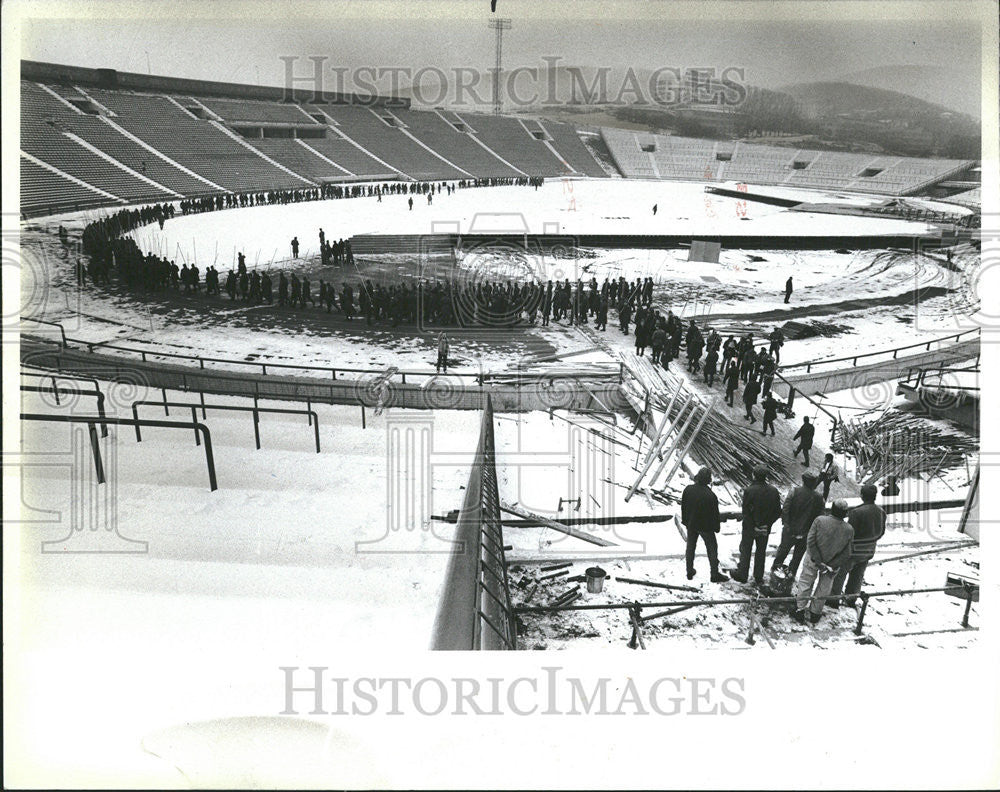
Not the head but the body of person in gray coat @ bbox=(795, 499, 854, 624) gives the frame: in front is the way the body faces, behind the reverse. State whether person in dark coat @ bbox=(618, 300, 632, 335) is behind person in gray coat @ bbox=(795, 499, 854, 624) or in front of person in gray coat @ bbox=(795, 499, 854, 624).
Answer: in front

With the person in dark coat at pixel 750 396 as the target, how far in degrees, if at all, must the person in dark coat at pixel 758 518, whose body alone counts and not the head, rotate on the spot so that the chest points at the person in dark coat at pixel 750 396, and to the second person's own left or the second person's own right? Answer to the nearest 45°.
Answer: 0° — they already face them

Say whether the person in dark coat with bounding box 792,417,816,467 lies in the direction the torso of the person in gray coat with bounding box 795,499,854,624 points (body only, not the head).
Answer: yes

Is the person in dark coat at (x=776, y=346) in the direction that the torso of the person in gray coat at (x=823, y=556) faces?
yes

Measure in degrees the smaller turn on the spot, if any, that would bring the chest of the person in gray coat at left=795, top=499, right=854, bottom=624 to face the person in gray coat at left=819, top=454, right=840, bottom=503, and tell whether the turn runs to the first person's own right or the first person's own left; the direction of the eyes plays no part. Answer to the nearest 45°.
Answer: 0° — they already face them

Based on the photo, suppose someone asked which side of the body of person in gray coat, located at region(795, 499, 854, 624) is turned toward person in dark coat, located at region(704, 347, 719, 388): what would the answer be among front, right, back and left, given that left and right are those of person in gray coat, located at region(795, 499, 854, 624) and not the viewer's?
front

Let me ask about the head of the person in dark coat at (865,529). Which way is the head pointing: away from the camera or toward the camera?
away from the camera

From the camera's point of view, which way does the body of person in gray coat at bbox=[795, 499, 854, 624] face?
away from the camera

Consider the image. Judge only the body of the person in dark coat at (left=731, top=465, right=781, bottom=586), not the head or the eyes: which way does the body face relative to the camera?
away from the camera

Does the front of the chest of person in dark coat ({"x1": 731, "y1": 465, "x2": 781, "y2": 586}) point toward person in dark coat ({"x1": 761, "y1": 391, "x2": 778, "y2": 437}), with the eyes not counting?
yes

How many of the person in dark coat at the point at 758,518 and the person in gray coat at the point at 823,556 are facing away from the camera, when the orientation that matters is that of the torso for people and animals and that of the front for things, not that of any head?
2

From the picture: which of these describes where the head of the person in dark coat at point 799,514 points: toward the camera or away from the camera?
away from the camera

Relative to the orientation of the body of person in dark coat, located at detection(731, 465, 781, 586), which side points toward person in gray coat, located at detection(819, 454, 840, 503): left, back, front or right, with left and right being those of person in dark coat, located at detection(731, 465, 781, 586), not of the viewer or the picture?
front
